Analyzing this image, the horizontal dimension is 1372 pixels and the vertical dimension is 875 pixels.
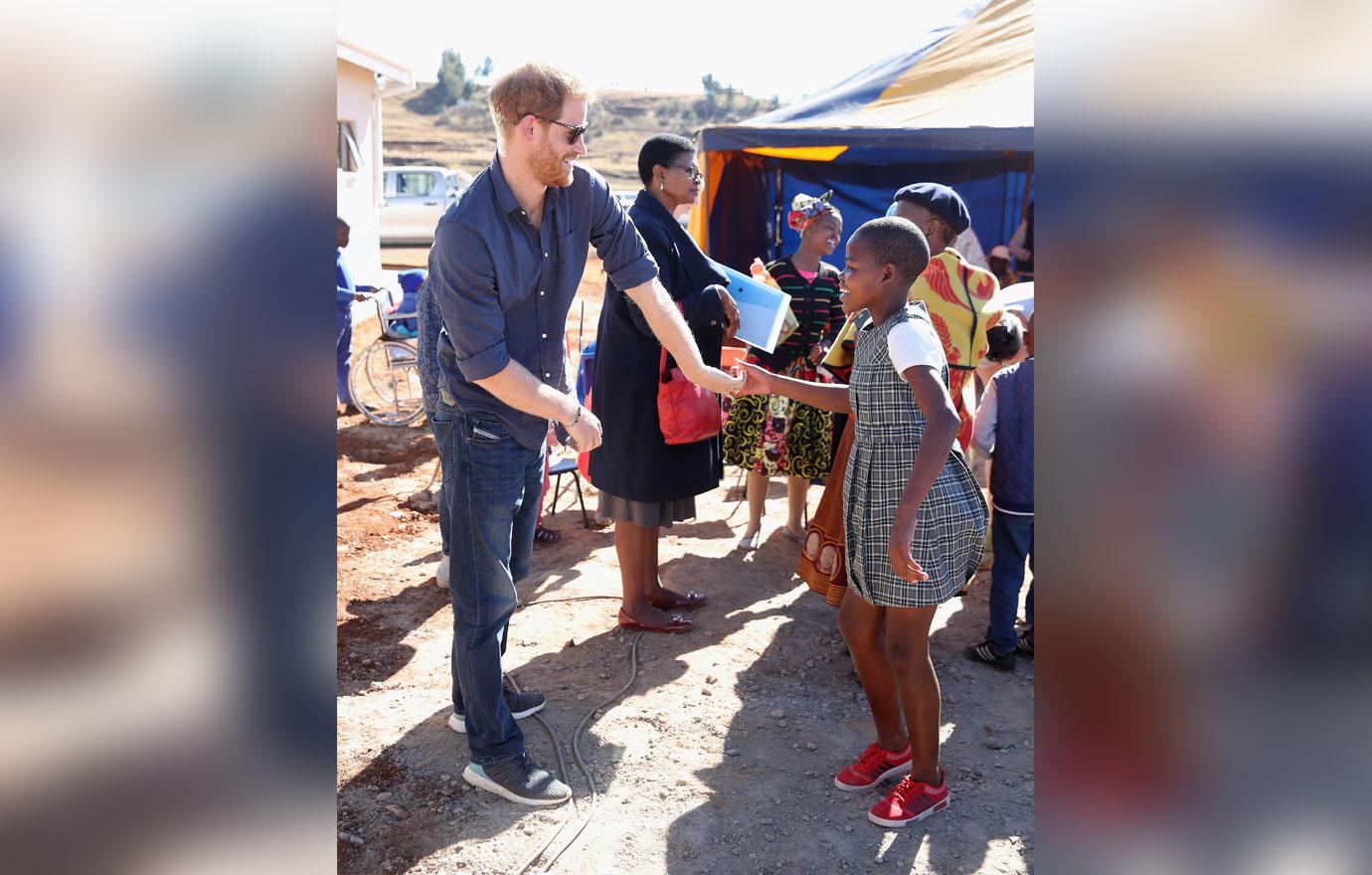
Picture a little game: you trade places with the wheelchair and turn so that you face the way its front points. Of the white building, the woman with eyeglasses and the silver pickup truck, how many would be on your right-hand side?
1

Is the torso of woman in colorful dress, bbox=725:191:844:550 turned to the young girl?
yes

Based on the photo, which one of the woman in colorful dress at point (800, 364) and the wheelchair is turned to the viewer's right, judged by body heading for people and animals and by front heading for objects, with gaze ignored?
the wheelchair

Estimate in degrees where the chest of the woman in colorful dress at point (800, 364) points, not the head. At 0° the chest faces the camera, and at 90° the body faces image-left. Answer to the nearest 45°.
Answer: approximately 0°

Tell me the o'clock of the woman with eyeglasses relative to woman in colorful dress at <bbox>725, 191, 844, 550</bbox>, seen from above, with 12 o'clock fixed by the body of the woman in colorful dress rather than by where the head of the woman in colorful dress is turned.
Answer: The woman with eyeglasses is roughly at 1 o'clock from the woman in colorful dress.

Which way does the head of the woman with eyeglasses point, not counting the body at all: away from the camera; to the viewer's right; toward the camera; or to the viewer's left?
to the viewer's right

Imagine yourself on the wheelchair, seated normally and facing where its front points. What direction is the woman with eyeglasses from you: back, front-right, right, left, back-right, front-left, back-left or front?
right

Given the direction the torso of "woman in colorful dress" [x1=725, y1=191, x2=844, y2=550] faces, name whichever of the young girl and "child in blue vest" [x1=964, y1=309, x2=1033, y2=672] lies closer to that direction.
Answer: the young girl

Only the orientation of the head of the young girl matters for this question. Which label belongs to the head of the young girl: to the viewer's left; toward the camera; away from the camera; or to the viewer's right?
to the viewer's left

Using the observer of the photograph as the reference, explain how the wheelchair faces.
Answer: facing to the right of the viewer

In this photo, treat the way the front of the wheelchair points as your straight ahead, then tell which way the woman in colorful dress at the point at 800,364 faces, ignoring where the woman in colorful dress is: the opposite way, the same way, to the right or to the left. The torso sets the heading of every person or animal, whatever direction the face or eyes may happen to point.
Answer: to the right

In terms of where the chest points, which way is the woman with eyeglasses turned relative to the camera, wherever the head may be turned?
to the viewer's right

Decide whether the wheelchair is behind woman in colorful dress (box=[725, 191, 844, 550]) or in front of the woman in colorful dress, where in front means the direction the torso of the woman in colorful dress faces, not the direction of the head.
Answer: behind

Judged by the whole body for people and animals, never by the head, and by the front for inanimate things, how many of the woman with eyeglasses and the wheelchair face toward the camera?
0

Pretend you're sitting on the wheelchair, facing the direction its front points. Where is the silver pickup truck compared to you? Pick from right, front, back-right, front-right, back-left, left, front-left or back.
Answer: left
